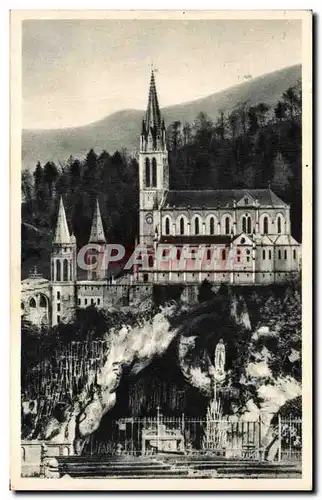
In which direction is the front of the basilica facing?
to the viewer's left
